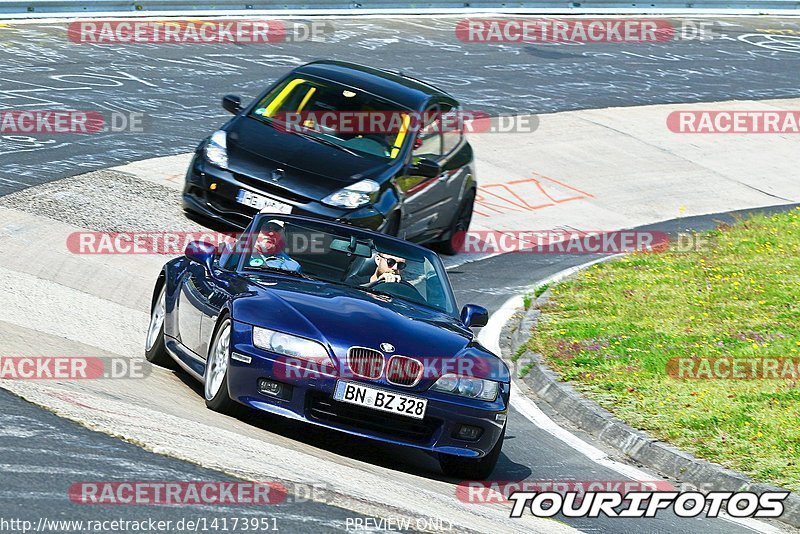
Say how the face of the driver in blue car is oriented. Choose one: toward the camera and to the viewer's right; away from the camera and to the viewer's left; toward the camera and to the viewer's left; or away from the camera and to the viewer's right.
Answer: toward the camera and to the viewer's right

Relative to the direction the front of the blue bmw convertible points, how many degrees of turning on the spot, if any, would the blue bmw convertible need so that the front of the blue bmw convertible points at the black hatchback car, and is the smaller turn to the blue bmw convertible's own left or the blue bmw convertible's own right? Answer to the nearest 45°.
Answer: approximately 135° to the blue bmw convertible's own left

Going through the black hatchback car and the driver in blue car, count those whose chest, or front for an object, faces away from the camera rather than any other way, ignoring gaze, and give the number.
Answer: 0

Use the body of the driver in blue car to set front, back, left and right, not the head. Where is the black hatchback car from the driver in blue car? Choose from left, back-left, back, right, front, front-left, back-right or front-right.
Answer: back-left

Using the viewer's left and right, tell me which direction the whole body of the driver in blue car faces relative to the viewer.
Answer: facing the viewer and to the right of the viewer

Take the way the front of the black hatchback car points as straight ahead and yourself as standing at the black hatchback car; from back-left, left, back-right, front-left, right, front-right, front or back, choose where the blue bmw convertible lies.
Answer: front-left

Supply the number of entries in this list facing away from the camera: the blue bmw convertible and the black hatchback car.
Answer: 0
